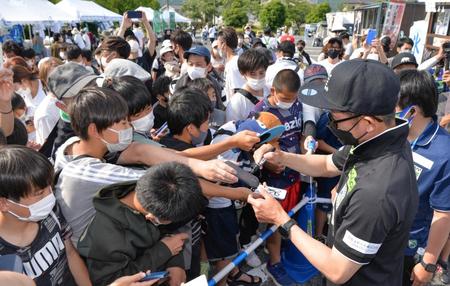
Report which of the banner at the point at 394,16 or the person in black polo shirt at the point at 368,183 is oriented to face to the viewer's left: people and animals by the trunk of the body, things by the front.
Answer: the person in black polo shirt

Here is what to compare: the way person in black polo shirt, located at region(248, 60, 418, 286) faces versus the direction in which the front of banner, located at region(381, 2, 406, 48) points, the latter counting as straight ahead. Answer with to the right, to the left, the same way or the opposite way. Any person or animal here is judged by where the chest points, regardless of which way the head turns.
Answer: to the right

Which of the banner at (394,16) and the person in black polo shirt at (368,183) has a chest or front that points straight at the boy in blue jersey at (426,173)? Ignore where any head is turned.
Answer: the banner

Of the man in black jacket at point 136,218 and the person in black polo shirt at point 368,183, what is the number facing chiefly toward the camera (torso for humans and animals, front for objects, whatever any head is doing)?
0

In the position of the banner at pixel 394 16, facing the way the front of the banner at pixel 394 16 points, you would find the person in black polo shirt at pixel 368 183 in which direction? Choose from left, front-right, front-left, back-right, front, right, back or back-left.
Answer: front

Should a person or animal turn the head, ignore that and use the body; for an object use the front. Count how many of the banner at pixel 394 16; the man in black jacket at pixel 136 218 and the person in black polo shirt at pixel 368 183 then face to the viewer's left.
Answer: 1

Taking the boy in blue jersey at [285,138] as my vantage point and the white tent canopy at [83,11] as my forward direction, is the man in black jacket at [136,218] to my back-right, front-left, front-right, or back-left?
back-left

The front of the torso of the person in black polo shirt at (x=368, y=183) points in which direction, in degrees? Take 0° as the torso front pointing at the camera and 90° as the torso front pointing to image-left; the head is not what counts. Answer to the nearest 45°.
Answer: approximately 90°

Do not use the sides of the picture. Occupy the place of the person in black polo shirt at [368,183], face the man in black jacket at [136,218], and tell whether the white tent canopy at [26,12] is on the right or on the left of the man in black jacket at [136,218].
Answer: right

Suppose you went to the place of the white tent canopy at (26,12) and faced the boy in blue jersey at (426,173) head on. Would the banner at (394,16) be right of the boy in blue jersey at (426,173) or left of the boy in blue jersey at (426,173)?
left

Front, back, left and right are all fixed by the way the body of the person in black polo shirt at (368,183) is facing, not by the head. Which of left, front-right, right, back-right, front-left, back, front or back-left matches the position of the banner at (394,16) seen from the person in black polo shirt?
right

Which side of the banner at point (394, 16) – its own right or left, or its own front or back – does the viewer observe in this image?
front

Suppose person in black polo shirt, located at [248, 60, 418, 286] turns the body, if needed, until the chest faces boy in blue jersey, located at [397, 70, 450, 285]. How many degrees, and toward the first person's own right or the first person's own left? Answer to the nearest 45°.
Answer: approximately 135° to the first person's own right

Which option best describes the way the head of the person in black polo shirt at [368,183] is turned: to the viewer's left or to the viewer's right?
to the viewer's left
